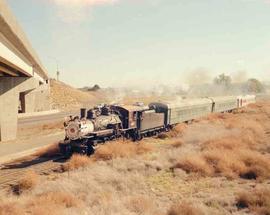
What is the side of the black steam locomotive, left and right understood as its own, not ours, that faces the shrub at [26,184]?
front

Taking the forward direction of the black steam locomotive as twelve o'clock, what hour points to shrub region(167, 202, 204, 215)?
The shrub is roughly at 10 o'clock from the black steam locomotive.

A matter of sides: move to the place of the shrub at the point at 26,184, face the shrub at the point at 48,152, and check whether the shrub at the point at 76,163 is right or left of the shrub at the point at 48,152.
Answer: right

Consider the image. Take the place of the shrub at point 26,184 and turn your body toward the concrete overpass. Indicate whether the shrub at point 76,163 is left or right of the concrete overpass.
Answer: right
